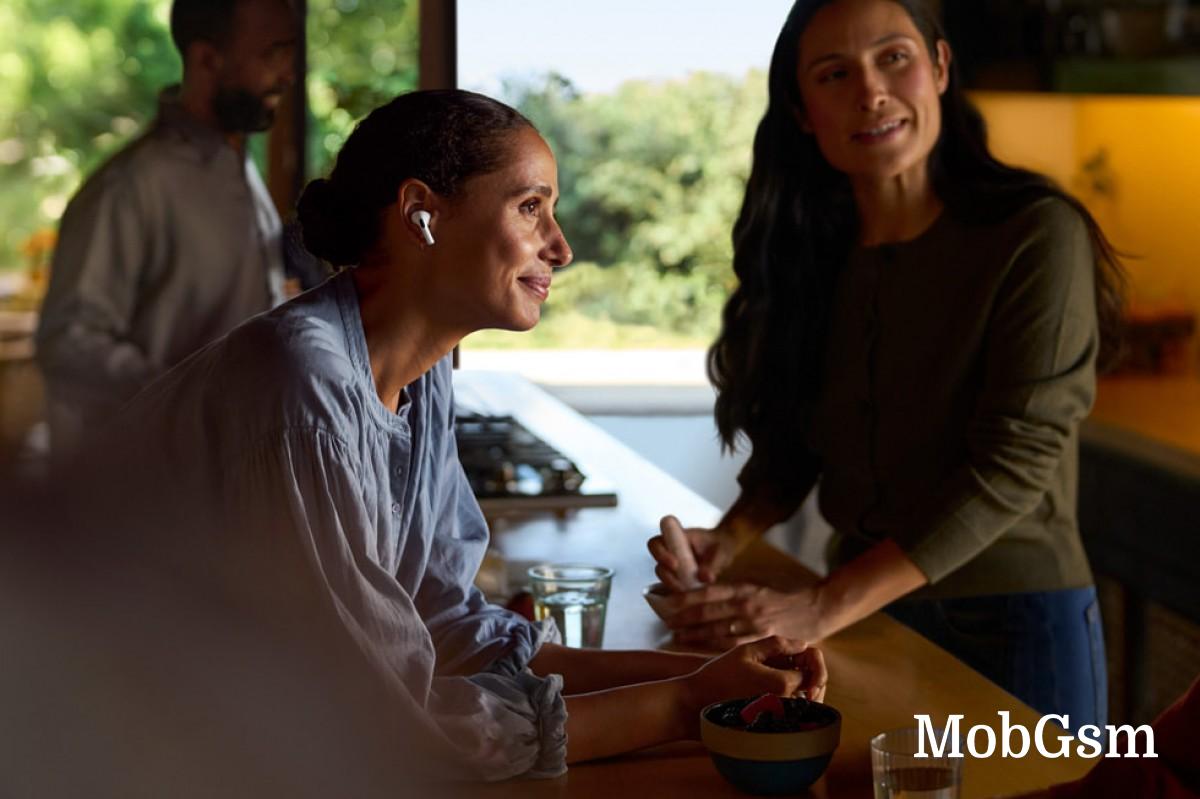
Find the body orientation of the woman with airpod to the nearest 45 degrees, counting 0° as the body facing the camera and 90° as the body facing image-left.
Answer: approximately 270°

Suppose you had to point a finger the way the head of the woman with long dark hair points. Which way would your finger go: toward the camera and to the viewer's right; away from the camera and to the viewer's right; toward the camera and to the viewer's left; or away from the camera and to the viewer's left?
toward the camera and to the viewer's left

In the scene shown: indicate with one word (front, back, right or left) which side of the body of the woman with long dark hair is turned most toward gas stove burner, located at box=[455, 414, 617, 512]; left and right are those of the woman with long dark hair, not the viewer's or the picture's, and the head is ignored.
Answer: right

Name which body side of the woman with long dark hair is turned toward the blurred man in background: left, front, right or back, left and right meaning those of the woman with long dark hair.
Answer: right

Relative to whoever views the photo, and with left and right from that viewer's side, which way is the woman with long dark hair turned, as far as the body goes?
facing the viewer and to the left of the viewer

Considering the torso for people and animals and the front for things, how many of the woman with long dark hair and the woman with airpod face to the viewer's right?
1

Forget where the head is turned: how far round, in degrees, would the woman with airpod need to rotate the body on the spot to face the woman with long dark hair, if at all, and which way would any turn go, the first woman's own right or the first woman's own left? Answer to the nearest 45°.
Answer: approximately 45° to the first woman's own left

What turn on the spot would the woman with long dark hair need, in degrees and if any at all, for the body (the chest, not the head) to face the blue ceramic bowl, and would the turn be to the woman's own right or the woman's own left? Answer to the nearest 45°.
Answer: approximately 45° to the woman's own left

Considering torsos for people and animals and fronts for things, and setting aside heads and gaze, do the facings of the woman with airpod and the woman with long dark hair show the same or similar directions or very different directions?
very different directions

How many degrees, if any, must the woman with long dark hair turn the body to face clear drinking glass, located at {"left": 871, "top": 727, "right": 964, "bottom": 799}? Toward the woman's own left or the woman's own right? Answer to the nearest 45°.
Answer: approximately 45° to the woman's own left

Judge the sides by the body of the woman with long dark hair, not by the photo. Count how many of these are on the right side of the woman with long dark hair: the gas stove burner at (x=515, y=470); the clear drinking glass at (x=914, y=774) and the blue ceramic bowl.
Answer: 1

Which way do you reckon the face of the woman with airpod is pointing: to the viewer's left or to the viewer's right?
to the viewer's right
